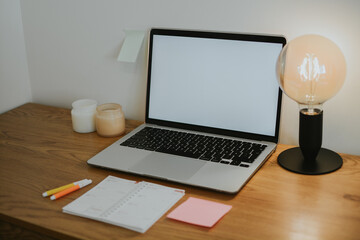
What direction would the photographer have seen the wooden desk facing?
facing the viewer and to the left of the viewer

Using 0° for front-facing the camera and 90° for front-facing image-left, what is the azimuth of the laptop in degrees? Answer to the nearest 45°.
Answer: approximately 45°
